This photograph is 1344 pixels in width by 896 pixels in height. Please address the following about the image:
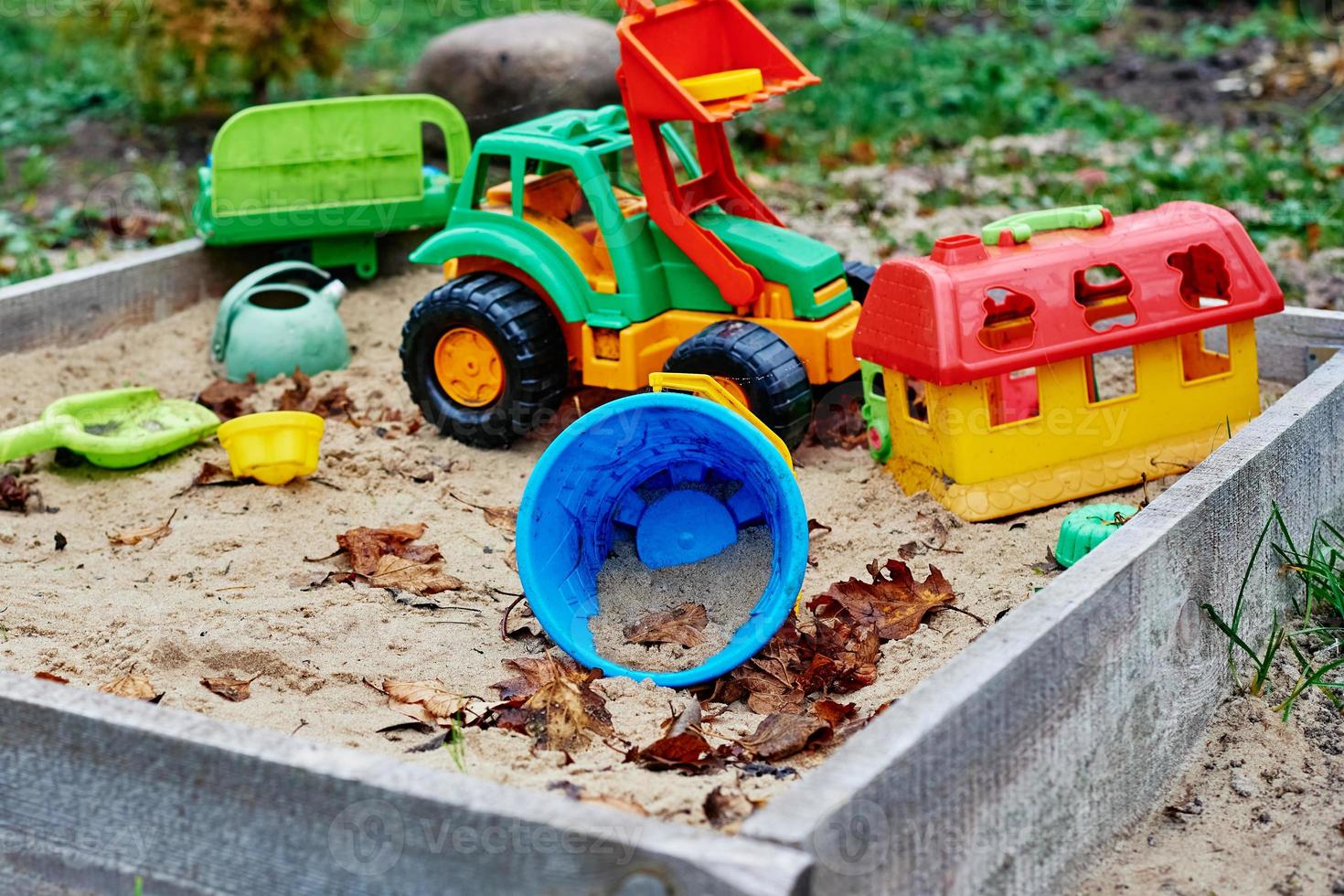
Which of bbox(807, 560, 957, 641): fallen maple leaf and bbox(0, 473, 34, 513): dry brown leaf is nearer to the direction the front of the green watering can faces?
the fallen maple leaf

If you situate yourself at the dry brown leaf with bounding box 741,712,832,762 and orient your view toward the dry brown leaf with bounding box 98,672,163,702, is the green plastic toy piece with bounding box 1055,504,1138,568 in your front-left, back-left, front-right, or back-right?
back-right

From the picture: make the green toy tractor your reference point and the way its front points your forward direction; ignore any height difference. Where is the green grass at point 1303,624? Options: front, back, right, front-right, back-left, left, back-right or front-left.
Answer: front

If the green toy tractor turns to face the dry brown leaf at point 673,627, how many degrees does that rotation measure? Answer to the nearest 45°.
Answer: approximately 45° to its right

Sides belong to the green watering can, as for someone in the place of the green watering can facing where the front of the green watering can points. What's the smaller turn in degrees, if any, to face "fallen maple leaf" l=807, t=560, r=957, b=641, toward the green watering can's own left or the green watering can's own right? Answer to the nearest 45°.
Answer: approximately 45° to the green watering can's own right

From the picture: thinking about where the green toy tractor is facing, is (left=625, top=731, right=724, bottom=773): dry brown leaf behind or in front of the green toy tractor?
in front

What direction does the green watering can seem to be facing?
to the viewer's right

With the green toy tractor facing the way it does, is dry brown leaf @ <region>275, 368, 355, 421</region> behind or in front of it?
behind

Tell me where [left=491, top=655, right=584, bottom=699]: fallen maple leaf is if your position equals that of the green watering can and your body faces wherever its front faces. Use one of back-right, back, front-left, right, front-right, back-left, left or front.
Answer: right

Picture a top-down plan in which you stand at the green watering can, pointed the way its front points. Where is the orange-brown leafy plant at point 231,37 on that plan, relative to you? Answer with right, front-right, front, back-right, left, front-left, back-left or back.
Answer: left

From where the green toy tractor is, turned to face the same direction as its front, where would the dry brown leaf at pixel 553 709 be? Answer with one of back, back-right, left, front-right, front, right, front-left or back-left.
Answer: front-right

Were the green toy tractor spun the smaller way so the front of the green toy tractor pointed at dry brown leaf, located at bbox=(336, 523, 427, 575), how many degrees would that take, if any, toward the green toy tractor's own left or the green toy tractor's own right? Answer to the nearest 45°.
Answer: approximately 90° to the green toy tractor's own right

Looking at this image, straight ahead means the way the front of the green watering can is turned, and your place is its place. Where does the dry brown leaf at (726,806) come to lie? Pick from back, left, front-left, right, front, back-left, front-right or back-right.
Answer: right

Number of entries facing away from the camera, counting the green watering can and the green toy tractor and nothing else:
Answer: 0

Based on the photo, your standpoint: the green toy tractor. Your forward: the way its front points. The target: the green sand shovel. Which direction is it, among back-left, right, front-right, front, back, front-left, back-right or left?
back-right

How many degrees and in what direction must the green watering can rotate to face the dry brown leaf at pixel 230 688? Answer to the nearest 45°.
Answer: approximately 90° to its right
